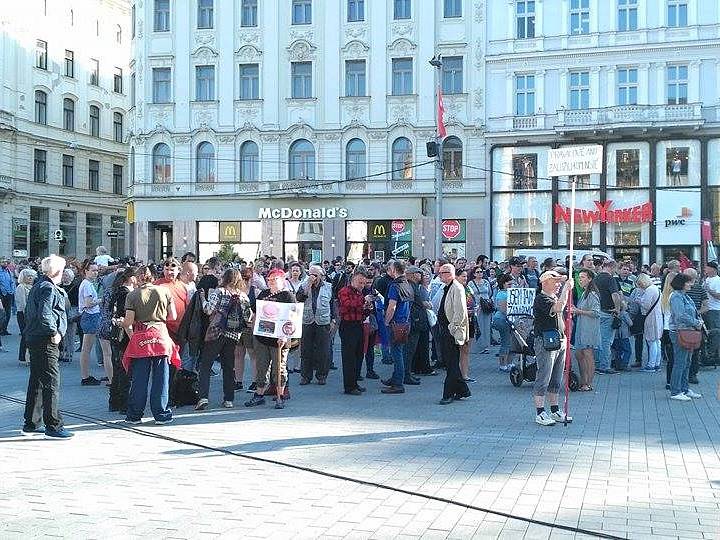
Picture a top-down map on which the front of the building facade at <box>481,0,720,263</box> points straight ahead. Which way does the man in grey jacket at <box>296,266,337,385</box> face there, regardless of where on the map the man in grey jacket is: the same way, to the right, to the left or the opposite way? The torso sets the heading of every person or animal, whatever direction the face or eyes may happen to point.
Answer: the same way

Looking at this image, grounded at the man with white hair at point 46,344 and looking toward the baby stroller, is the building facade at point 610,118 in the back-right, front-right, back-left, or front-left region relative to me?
front-left

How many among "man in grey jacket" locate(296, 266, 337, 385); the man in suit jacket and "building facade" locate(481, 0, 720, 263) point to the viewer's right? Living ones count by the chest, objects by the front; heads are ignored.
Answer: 0

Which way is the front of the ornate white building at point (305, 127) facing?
toward the camera

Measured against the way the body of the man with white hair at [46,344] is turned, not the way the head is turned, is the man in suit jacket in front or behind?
in front

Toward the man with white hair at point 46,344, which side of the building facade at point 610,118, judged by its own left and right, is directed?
front

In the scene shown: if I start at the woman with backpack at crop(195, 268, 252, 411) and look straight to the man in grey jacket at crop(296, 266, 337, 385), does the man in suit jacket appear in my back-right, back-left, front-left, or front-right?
front-right

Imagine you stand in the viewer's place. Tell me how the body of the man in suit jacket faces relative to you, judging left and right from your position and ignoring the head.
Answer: facing the viewer and to the left of the viewer

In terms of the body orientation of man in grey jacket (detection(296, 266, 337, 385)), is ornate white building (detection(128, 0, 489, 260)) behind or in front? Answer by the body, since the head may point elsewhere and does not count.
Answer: behind

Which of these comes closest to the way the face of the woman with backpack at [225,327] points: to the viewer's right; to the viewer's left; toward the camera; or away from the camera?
away from the camera

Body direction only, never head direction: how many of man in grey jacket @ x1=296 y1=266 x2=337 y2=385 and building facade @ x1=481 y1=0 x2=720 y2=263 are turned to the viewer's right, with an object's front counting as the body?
0

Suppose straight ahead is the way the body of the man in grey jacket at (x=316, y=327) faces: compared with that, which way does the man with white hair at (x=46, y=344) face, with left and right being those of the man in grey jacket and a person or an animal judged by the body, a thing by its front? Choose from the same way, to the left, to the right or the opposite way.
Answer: to the left

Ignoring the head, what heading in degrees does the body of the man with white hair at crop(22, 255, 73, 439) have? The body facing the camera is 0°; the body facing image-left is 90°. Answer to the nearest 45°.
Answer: approximately 270°

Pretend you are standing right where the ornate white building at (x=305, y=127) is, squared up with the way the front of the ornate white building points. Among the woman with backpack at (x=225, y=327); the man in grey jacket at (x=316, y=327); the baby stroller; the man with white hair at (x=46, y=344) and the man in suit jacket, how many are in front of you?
5

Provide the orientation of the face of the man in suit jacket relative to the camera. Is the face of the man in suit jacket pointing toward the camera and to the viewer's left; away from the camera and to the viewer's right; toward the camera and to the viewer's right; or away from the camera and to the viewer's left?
toward the camera and to the viewer's left

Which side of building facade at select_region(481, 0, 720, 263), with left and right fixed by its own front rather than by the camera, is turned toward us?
front

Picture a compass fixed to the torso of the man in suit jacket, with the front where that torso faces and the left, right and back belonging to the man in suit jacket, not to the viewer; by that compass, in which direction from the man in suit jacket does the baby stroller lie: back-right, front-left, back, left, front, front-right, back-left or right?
back

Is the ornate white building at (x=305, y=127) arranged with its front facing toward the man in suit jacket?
yes
